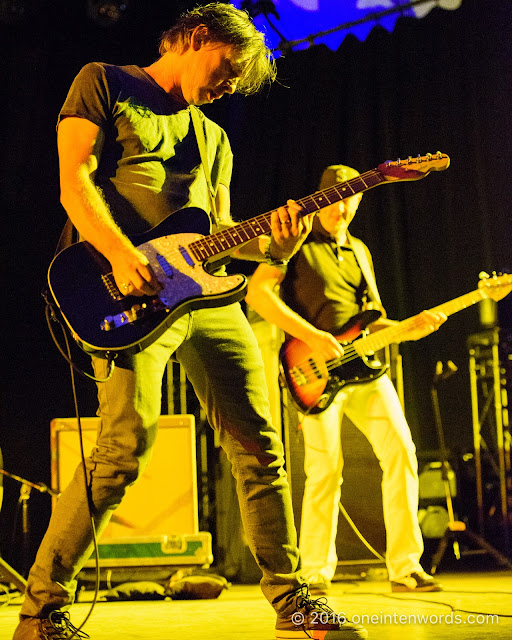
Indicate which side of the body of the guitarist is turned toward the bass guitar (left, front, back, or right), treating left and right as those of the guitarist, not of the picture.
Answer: left

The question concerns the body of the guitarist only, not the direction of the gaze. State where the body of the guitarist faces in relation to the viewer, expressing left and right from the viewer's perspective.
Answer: facing the viewer and to the right of the viewer

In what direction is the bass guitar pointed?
toward the camera

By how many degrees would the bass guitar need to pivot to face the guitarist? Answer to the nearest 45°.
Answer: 0° — it already faces them

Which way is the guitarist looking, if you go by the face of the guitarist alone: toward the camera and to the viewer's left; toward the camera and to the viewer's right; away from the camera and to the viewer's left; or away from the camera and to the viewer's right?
toward the camera and to the viewer's right

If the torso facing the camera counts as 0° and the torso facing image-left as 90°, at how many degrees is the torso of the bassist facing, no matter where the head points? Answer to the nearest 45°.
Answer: approximately 0°

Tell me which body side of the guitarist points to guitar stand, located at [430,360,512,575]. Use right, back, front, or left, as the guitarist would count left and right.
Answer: left

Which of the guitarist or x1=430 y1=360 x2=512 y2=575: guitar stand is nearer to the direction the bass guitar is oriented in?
the guitarist
